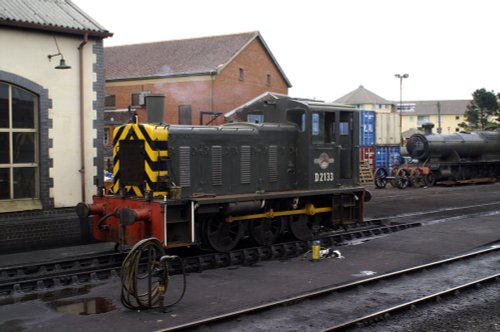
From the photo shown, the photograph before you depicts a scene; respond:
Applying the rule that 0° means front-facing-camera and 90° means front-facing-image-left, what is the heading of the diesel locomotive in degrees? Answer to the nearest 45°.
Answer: approximately 45°

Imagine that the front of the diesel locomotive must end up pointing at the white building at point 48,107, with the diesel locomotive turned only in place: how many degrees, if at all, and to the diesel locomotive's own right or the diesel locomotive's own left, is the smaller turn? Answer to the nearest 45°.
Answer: approximately 45° to the diesel locomotive's own right

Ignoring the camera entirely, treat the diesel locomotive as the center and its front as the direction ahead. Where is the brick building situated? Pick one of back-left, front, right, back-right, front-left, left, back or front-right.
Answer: back-right

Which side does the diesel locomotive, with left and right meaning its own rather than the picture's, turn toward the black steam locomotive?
back

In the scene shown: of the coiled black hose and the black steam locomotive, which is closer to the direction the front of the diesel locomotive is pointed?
the coiled black hose

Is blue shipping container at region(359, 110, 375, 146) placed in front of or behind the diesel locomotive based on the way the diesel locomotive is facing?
behind

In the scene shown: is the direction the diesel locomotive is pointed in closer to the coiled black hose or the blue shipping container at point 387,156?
the coiled black hose

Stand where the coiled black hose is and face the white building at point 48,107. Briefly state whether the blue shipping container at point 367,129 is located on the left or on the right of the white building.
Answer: right

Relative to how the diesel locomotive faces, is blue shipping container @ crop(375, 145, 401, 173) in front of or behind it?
behind
